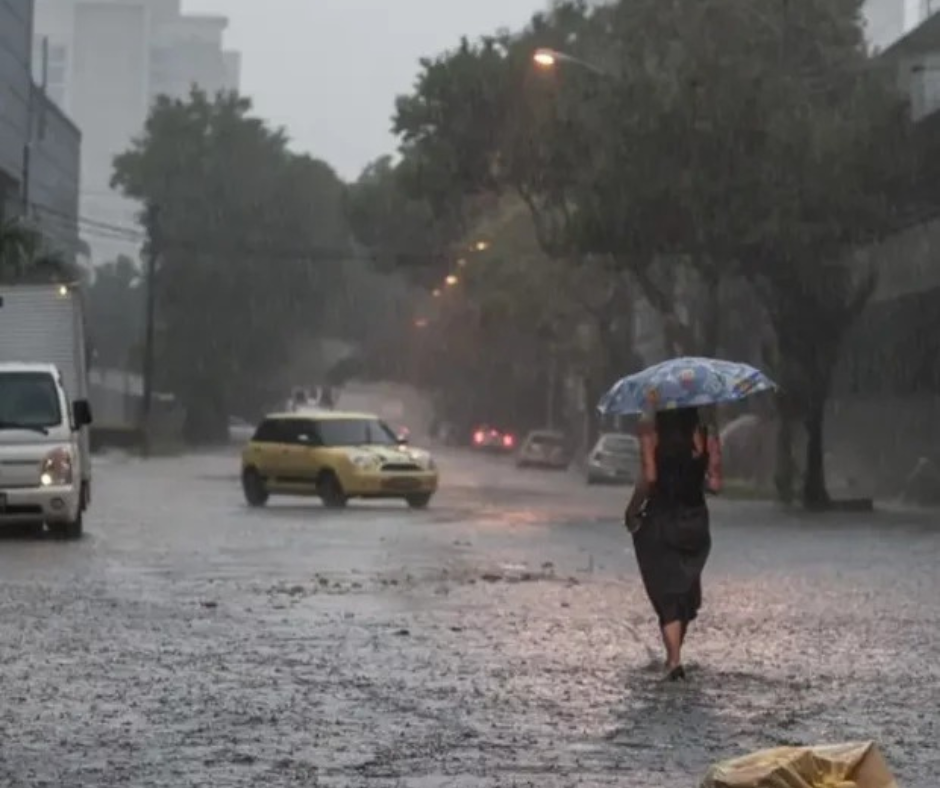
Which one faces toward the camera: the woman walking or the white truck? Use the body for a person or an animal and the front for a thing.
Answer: the white truck

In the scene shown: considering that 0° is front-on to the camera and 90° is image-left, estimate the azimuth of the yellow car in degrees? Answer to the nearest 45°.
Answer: approximately 315°

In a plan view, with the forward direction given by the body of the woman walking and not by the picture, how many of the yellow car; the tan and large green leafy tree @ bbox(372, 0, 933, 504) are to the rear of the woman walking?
1

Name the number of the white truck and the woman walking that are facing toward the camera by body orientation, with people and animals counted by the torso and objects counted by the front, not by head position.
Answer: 1

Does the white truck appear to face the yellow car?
no

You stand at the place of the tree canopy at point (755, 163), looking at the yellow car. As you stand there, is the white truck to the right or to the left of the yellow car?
left

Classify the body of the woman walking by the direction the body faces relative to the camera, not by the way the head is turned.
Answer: away from the camera

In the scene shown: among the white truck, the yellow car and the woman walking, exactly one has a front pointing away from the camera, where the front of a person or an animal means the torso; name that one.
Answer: the woman walking

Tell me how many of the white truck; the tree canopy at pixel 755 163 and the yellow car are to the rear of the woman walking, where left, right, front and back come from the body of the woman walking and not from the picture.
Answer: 0

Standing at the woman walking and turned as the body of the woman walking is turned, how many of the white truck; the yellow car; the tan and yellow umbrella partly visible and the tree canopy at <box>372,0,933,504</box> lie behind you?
1

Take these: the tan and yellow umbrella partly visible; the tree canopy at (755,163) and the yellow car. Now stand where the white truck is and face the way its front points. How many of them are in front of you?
1

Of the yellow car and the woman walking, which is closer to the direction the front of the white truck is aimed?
the woman walking

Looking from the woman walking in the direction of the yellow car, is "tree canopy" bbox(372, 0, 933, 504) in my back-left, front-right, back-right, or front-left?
front-right

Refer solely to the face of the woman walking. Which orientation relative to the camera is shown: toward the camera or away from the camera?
away from the camera

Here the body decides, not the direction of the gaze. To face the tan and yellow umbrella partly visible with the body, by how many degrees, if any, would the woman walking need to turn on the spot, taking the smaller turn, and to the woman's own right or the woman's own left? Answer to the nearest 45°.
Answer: approximately 180°

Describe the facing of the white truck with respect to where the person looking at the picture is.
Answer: facing the viewer

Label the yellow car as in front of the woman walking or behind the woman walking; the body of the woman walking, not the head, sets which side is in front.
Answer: in front

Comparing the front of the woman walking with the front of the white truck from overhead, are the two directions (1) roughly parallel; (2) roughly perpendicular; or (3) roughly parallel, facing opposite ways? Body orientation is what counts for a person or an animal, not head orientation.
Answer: roughly parallel, facing opposite ways

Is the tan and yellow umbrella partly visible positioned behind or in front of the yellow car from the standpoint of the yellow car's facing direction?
in front
